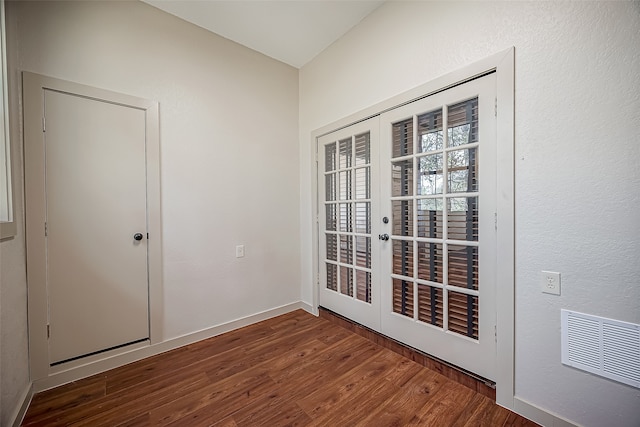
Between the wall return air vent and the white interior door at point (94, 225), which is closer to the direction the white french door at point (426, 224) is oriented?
the white interior door

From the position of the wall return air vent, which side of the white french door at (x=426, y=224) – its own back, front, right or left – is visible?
left

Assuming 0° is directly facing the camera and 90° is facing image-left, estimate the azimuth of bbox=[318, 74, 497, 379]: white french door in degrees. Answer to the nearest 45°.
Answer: approximately 45°

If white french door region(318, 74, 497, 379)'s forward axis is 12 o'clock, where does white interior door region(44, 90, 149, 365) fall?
The white interior door is roughly at 1 o'clock from the white french door.

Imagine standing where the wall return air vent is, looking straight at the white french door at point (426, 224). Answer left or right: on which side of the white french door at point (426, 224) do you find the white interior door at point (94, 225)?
left
